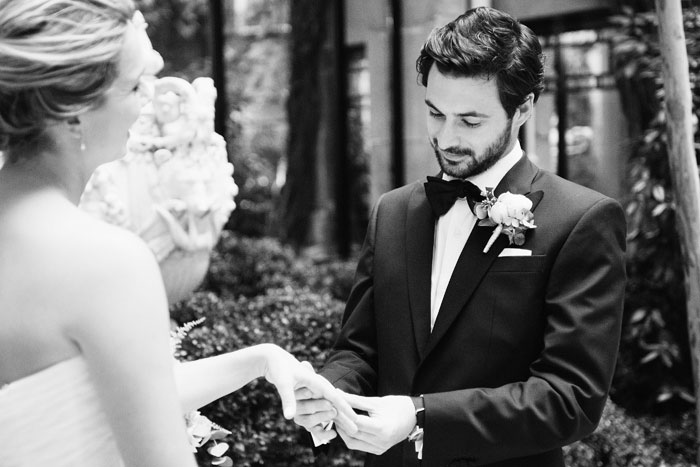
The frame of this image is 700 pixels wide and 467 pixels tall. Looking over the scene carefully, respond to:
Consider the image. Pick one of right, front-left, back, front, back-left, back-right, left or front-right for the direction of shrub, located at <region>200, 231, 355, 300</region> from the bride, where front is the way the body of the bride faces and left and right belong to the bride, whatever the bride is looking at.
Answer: front-left

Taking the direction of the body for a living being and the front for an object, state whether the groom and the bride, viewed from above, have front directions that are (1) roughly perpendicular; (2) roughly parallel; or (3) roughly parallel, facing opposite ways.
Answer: roughly parallel, facing opposite ways

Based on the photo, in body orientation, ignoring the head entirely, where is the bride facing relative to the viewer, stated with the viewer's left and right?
facing away from the viewer and to the right of the viewer

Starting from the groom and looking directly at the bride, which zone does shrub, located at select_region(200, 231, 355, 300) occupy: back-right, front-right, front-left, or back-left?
back-right

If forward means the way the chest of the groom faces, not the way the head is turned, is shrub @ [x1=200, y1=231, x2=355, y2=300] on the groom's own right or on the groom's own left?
on the groom's own right

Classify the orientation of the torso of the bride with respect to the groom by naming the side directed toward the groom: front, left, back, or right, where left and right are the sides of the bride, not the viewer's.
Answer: front

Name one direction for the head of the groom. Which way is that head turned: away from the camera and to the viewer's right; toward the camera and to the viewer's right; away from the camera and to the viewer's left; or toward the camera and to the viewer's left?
toward the camera and to the viewer's left

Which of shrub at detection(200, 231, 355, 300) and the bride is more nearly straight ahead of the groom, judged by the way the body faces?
the bride

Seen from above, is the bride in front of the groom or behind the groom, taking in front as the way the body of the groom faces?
in front

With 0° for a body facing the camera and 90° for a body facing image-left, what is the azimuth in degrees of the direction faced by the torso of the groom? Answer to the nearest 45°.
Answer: approximately 45°
